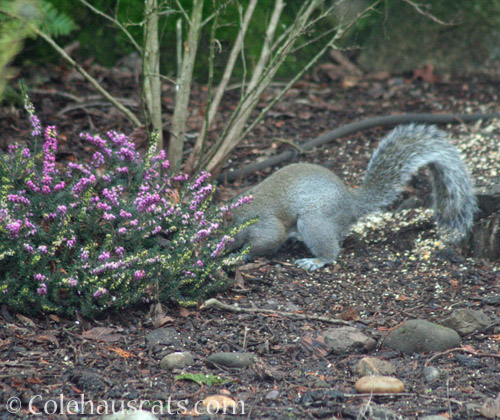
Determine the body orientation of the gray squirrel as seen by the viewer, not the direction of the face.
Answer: to the viewer's left

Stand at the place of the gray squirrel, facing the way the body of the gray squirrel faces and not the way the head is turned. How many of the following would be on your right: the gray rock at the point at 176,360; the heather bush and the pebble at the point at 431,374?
0

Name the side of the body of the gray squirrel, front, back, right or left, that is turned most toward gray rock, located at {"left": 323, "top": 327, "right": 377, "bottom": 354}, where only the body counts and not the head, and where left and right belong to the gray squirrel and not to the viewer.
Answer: left

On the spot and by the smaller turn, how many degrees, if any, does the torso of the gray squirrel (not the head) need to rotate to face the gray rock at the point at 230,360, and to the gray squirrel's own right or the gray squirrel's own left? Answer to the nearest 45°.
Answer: approximately 90° to the gray squirrel's own left

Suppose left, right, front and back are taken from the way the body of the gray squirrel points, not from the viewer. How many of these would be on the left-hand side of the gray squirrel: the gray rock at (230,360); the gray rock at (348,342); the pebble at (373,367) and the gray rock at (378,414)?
4

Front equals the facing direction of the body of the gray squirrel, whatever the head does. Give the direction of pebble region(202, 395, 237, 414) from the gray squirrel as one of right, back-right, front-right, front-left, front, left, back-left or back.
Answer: left

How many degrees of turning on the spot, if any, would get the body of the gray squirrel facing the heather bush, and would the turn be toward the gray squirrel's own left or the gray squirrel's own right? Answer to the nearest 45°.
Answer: approximately 45° to the gray squirrel's own left

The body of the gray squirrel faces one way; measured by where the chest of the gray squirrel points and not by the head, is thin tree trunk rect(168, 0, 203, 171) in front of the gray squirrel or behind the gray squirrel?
in front

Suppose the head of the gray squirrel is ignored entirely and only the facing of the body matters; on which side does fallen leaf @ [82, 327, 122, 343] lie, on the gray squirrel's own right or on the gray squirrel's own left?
on the gray squirrel's own left

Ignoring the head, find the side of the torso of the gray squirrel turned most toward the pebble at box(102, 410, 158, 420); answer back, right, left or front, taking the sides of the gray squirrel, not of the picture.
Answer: left

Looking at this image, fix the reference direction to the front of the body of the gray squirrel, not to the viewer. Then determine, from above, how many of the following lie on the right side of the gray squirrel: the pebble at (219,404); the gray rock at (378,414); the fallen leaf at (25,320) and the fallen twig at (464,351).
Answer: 0

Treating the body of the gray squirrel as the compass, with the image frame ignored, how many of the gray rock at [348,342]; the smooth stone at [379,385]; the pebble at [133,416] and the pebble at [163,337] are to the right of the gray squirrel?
0

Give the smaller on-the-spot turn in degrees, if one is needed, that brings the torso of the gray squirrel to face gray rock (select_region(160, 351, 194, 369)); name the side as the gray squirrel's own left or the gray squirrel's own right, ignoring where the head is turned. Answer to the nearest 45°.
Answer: approximately 90° to the gray squirrel's own left
